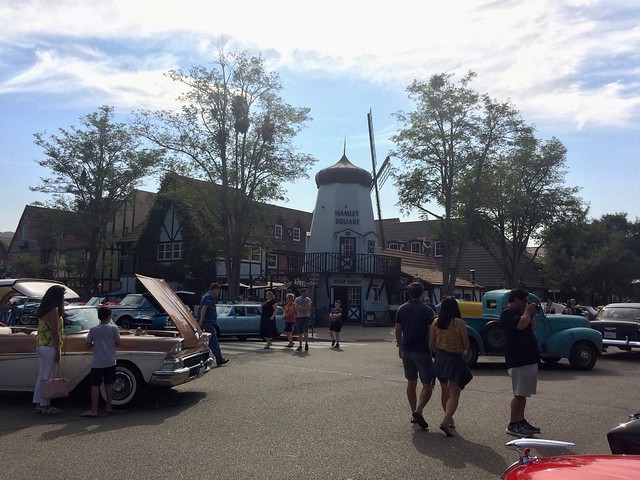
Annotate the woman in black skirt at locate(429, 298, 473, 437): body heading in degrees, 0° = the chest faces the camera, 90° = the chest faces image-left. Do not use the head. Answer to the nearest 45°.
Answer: approximately 180°

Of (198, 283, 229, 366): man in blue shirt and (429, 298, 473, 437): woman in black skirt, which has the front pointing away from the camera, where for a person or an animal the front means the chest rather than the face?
the woman in black skirt

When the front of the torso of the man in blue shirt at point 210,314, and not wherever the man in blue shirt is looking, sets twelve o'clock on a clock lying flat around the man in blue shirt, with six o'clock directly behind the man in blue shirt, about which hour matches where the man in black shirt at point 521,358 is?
The man in black shirt is roughly at 2 o'clock from the man in blue shirt.

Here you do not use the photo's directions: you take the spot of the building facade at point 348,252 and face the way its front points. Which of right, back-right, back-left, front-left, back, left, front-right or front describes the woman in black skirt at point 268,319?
front

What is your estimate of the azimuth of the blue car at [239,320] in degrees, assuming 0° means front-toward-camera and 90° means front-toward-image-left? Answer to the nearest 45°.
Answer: approximately 90°

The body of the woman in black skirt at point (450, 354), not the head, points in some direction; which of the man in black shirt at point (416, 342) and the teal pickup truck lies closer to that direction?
the teal pickup truck

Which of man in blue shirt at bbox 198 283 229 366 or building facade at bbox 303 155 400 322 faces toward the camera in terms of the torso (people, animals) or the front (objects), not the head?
the building facade

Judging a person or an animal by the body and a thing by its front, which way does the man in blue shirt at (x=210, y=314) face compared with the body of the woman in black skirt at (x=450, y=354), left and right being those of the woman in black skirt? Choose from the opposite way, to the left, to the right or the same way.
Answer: to the right

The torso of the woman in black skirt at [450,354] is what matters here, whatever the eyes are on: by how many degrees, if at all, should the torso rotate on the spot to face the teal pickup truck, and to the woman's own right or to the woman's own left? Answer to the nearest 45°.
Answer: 0° — they already face it

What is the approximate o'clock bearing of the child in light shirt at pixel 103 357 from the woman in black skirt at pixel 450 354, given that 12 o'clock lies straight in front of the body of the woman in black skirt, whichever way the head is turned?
The child in light shirt is roughly at 9 o'clock from the woman in black skirt.

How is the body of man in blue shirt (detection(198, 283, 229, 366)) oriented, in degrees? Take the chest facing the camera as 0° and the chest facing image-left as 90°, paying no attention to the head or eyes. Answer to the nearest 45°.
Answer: approximately 270°

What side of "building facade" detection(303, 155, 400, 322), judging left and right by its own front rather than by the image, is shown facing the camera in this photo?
front

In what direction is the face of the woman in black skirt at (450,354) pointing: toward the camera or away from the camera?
away from the camera

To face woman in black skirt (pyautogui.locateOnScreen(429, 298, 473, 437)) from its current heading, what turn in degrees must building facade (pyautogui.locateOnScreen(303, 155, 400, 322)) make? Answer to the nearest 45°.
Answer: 0° — it already faces them

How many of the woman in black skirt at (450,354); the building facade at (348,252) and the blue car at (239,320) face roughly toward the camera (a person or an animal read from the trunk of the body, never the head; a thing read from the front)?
1

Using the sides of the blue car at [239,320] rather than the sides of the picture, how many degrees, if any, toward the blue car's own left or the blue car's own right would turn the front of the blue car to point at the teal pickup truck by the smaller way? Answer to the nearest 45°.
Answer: approximately 135° to the blue car's own left

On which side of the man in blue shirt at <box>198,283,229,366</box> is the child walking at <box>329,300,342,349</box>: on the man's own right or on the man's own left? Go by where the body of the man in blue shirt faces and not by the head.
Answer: on the man's own left
